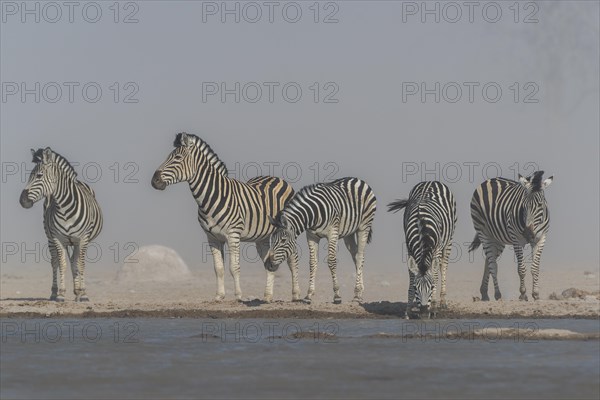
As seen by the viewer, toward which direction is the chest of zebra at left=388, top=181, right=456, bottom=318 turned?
toward the camera

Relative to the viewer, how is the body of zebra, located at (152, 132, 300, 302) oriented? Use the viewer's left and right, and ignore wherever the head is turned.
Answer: facing the viewer and to the left of the viewer

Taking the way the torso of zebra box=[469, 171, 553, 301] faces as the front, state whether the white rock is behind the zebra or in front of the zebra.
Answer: behind

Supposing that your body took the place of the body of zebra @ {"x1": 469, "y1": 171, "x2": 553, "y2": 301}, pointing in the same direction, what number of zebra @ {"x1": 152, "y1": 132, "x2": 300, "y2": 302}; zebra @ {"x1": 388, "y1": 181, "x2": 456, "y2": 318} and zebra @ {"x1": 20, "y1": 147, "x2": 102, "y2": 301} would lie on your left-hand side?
0

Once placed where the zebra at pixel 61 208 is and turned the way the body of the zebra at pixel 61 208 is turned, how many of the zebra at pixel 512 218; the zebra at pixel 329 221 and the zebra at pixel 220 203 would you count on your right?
0

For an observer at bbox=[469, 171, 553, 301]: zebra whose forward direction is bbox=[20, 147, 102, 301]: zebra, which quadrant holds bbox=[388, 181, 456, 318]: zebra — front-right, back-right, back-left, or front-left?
front-left

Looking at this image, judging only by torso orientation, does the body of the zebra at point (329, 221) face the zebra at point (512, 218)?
no

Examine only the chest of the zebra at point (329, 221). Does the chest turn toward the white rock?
no

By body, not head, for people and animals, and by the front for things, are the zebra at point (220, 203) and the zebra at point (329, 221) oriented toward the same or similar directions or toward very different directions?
same or similar directions

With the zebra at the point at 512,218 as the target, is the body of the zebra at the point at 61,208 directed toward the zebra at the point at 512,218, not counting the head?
no

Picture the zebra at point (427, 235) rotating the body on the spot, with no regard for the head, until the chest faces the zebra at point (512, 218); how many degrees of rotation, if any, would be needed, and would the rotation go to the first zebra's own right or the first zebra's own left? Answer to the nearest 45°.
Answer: approximately 135° to the first zebra's own left
